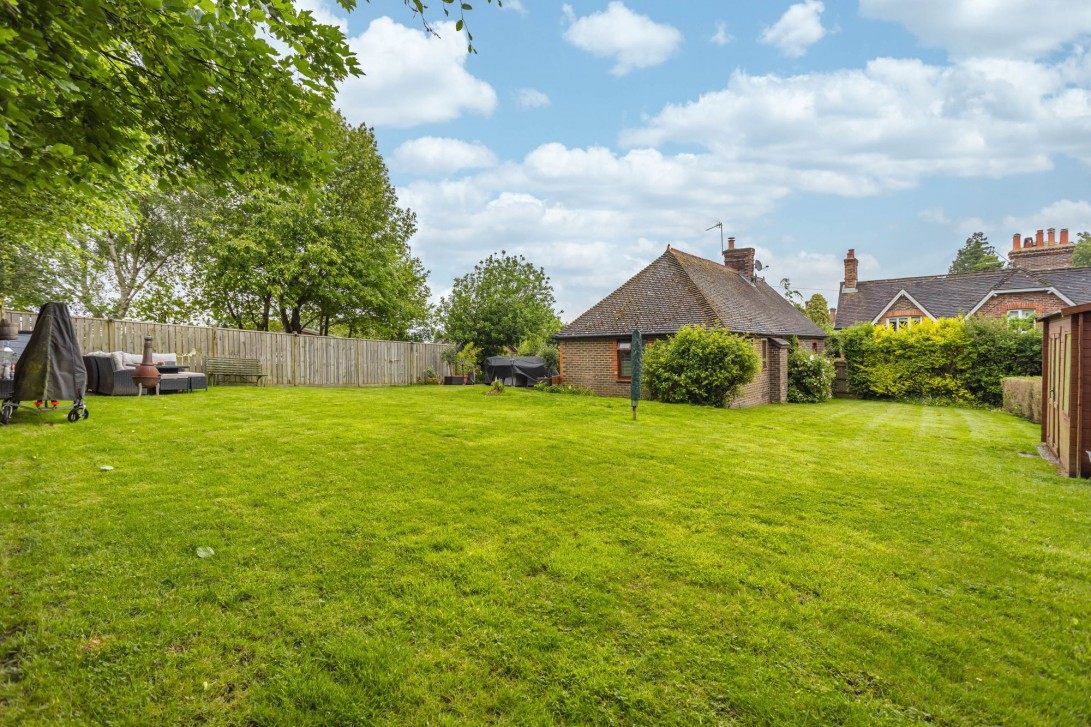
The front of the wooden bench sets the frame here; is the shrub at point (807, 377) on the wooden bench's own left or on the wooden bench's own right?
on the wooden bench's own left

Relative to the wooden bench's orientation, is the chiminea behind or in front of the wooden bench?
in front

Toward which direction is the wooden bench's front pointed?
toward the camera

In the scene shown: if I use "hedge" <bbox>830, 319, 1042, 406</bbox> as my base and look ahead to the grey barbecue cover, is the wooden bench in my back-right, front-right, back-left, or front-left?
front-right

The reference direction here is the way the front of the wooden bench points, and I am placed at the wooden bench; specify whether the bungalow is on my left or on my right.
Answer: on my left

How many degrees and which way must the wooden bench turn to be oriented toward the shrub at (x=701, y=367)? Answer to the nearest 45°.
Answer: approximately 45° to its left

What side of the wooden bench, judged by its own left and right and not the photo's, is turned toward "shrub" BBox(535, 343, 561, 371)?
left

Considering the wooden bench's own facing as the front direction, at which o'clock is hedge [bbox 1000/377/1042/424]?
The hedge is roughly at 10 o'clock from the wooden bench.
